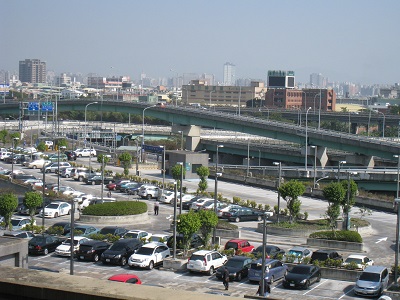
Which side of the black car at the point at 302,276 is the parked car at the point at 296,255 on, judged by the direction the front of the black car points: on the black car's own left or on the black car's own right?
on the black car's own right

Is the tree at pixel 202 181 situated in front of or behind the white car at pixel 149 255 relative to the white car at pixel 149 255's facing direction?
behind
